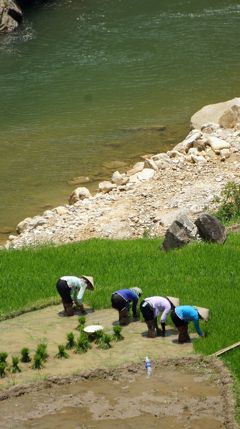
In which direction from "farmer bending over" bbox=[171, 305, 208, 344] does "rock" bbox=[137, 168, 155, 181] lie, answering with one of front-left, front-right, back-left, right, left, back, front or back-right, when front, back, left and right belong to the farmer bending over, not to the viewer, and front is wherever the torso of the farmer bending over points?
left

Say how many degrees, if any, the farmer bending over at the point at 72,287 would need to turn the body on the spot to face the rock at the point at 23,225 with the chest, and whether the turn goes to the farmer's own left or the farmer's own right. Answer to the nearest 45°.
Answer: approximately 90° to the farmer's own left

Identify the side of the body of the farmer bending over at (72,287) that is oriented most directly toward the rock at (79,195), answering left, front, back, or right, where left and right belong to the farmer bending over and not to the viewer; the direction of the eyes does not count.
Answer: left

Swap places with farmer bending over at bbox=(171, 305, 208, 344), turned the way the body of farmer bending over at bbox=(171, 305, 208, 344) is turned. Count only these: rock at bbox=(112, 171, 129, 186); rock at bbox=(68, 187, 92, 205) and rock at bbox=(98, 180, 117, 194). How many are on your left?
3

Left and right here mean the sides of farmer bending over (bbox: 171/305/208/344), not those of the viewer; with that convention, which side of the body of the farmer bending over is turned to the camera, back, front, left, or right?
right

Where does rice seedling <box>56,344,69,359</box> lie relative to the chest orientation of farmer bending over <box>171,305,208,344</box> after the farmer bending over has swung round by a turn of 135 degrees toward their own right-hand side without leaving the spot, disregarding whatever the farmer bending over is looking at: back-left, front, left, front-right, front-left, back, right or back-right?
front-right

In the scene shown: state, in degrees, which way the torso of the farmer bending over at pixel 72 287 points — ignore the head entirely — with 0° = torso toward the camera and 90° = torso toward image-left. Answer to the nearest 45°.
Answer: approximately 270°

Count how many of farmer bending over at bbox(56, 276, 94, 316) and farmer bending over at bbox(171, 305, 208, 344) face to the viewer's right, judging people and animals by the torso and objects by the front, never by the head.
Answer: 2

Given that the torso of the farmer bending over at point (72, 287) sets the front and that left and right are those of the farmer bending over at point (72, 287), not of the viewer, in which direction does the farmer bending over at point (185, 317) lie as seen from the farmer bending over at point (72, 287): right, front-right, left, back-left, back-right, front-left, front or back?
front-right

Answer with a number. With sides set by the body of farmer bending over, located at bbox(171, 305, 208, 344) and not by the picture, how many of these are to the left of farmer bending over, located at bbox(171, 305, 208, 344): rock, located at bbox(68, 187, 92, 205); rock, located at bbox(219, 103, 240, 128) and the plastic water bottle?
2

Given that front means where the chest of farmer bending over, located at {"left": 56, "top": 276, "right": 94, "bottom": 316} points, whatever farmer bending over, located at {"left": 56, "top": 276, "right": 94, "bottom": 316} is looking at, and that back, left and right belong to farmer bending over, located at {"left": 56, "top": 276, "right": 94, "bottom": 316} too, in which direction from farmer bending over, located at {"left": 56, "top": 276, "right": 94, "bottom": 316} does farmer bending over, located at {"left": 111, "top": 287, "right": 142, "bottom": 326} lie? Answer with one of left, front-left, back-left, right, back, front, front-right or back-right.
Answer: front-right

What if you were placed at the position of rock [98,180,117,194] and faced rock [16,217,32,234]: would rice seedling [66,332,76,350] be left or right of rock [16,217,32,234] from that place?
left
